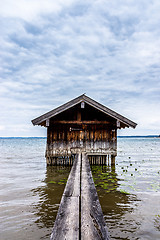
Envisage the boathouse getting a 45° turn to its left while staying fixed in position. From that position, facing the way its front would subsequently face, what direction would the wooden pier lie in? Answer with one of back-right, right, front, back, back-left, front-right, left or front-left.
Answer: front-right

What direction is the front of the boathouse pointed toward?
toward the camera
